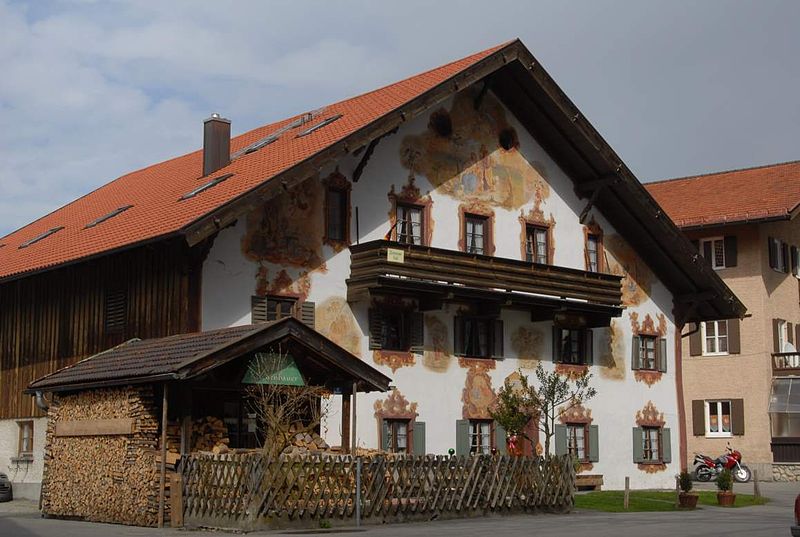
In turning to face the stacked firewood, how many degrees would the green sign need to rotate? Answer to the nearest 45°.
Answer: approximately 135° to its right

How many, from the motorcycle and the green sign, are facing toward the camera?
1

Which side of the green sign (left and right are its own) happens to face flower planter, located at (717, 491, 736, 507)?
left

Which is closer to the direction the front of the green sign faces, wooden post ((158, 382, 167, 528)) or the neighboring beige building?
the wooden post

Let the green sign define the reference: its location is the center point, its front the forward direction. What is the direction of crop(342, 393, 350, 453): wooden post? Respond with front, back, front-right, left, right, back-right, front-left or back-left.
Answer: back-left

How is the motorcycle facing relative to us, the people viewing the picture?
facing to the right of the viewer

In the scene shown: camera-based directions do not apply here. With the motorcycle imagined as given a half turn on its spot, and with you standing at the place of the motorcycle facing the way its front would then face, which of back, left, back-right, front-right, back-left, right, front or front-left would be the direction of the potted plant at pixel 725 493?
left

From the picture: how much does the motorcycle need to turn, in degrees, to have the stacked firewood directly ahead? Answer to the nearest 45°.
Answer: approximately 135° to its right

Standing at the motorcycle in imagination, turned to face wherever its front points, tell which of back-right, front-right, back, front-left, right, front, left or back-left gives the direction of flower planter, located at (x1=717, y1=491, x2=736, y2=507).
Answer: right

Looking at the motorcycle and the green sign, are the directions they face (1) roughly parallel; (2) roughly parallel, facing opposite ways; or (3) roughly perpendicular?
roughly perpendicular

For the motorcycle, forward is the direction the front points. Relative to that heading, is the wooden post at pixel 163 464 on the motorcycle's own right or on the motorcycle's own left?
on the motorcycle's own right
